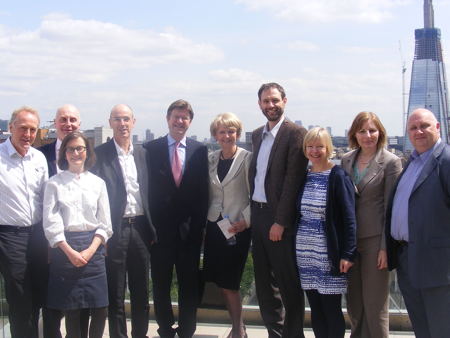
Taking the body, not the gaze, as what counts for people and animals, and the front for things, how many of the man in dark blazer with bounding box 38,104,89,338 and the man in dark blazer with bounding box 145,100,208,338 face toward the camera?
2

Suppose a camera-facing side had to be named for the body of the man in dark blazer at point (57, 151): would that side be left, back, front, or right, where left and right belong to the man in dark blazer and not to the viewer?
front

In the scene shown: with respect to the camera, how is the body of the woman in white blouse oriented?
toward the camera

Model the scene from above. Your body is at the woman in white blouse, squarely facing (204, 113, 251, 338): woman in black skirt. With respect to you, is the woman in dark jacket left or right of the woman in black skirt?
right

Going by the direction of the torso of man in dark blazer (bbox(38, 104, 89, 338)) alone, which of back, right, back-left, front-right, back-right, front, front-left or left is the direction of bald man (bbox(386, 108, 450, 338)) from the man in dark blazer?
front-left

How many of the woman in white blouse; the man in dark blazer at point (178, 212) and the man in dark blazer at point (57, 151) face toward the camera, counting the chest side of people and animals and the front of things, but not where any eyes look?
3

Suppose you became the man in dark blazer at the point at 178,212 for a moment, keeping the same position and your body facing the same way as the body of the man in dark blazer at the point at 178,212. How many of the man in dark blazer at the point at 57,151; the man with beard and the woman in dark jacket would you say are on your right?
1

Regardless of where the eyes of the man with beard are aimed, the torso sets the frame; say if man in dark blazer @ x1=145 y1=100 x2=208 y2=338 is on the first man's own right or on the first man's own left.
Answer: on the first man's own right

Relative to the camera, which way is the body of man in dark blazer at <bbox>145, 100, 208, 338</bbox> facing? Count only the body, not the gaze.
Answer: toward the camera

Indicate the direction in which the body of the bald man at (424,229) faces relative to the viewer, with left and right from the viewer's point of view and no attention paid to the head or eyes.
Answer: facing the viewer and to the left of the viewer

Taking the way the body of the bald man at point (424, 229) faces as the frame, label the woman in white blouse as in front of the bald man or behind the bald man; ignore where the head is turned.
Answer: in front
